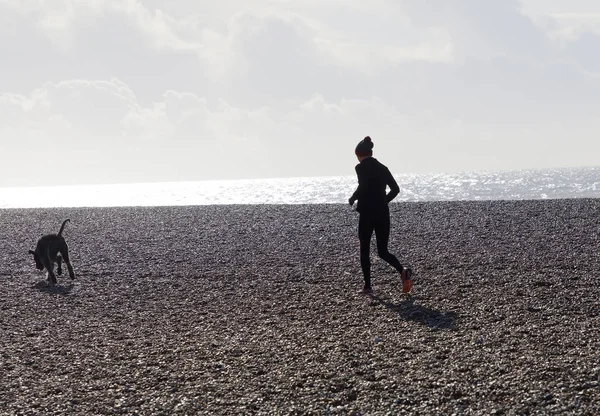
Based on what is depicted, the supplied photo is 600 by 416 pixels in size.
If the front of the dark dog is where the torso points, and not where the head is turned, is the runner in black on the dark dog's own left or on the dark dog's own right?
on the dark dog's own left

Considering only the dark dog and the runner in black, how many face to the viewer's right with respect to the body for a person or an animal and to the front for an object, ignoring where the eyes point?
0

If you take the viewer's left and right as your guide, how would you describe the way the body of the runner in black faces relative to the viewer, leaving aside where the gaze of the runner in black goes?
facing away from the viewer and to the left of the viewer

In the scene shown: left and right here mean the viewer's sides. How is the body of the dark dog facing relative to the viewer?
facing the viewer and to the left of the viewer
